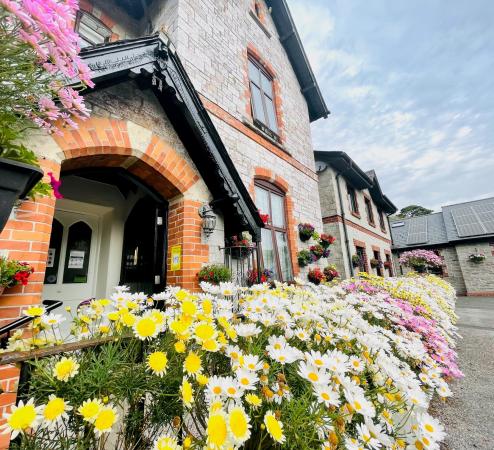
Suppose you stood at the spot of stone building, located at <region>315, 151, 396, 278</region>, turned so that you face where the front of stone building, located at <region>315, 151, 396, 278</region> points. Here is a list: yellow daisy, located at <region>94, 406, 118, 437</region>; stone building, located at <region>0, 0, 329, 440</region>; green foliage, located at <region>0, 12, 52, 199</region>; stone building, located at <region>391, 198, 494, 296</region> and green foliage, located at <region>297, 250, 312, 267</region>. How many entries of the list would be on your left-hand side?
1

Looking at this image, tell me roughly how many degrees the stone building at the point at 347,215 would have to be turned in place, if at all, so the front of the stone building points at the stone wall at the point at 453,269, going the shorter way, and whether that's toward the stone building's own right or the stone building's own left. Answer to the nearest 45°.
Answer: approximately 90° to the stone building's own left

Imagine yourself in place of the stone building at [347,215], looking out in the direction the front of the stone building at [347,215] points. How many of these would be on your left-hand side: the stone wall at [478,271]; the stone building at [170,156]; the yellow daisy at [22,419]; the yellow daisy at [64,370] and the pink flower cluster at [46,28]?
1

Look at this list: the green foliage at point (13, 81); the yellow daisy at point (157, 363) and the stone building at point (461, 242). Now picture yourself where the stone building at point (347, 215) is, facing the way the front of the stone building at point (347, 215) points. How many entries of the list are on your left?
1

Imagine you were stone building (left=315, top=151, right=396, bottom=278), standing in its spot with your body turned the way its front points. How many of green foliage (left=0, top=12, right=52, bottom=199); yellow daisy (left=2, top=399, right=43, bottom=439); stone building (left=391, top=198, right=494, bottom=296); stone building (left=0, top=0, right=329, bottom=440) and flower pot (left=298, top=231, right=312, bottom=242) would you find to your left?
1

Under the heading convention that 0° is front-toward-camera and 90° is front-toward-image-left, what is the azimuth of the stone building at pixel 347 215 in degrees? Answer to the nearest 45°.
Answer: approximately 315°

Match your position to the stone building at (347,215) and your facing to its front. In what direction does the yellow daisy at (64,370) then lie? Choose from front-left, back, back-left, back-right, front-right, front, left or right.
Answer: front-right

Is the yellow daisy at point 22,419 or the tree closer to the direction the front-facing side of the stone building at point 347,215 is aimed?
the yellow daisy

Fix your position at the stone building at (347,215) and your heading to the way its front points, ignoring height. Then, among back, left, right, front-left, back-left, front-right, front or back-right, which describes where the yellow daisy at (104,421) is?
front-right

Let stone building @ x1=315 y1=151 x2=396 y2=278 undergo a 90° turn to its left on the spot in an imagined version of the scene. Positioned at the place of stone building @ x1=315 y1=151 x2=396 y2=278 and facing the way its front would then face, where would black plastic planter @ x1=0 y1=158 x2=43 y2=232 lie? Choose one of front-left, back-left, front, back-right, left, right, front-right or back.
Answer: back-right

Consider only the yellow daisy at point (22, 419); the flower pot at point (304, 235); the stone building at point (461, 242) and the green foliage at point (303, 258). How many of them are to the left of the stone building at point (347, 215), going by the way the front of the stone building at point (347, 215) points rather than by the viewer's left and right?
1

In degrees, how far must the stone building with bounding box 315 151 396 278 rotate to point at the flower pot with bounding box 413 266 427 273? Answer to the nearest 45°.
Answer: approximately 90° to its left

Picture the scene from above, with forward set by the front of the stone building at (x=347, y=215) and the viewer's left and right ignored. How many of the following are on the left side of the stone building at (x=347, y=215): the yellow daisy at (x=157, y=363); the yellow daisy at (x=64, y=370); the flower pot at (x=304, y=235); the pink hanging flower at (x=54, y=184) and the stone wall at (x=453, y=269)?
1

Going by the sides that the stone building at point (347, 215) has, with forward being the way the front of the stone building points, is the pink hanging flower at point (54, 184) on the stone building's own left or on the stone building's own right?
on the stone building's own right
